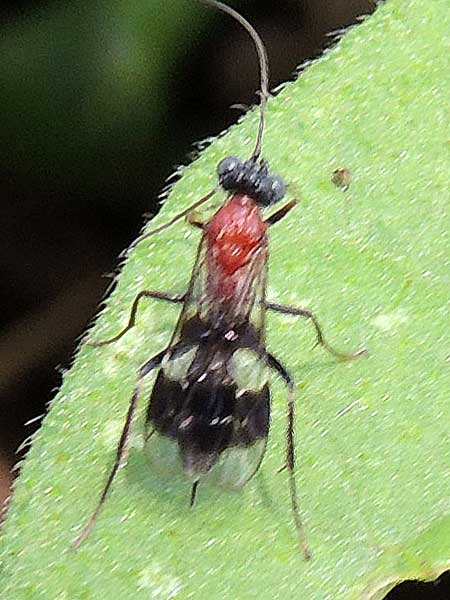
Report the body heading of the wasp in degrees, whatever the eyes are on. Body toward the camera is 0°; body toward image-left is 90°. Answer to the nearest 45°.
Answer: approximately 180°
